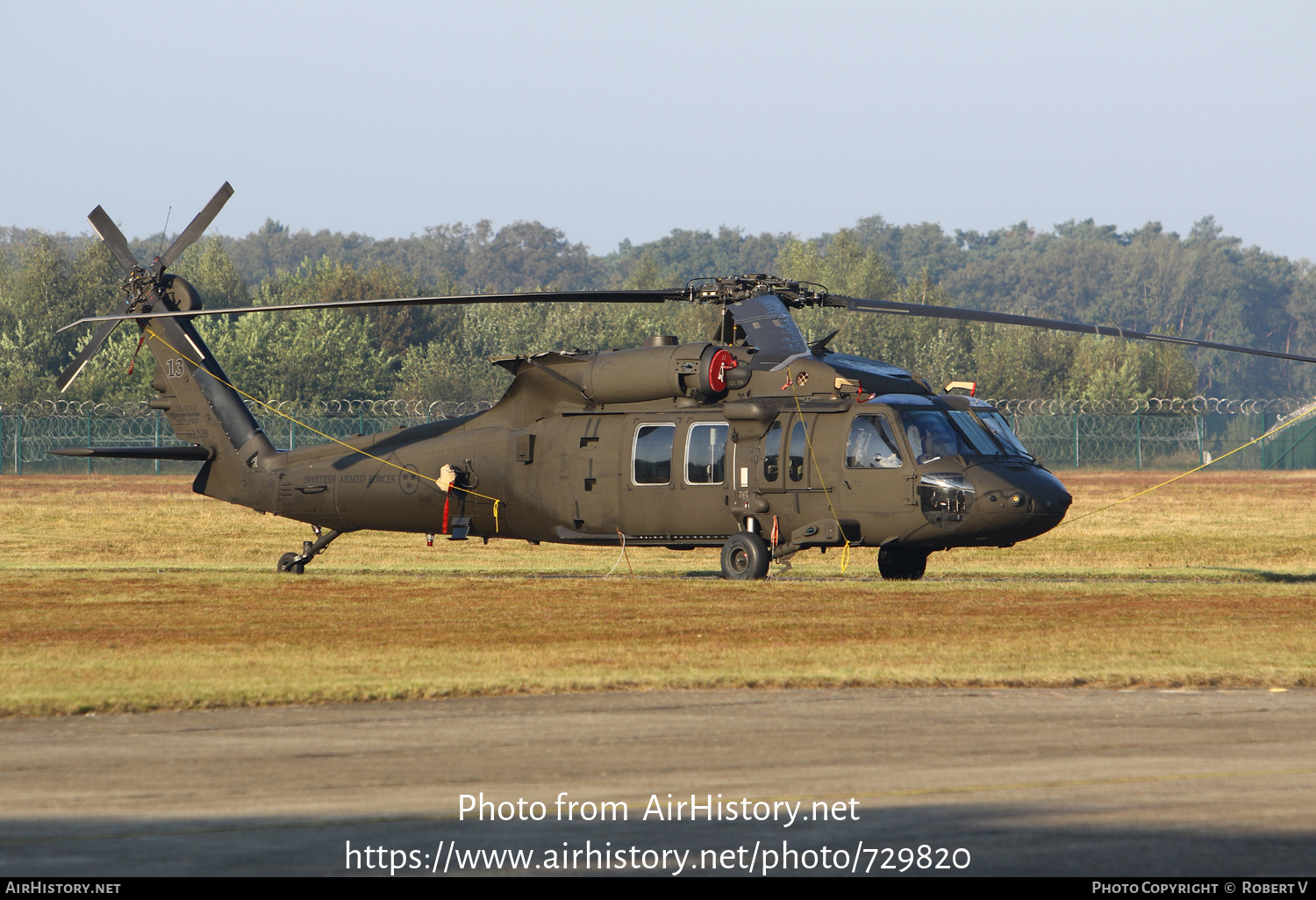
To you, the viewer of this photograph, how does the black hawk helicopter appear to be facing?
facing the viewer and to the right of the viewer
